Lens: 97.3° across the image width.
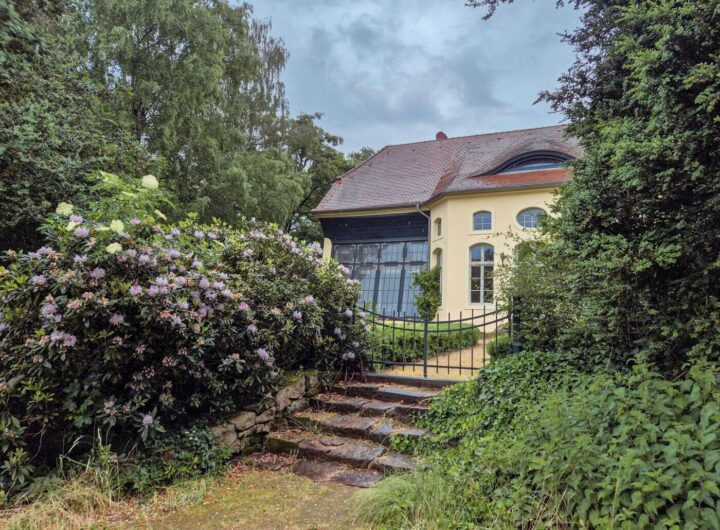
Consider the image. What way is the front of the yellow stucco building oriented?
toward the camera

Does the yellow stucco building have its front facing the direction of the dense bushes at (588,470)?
yes

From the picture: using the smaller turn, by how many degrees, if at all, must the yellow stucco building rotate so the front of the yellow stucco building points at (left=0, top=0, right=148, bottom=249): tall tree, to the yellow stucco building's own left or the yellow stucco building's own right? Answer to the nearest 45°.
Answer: approximately 45° to the yellow stucco building's own right

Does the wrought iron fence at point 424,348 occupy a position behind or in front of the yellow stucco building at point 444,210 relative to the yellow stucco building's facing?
in front

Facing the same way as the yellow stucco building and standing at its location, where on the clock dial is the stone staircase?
The stone staircase is roughly at 12 o'clock from the yellow stucco building.

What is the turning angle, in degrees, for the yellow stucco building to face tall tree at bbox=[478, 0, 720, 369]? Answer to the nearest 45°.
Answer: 0° — it already faces it

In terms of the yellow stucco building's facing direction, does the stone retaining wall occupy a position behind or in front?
in front

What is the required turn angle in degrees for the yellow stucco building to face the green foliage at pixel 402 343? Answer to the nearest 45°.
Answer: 0° — it already faces it

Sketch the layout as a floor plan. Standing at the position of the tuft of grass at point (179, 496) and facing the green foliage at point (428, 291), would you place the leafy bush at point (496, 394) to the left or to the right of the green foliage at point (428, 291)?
right

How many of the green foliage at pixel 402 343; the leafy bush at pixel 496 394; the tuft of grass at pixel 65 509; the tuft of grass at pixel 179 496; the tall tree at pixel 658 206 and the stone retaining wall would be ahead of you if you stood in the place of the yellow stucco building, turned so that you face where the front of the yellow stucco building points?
6

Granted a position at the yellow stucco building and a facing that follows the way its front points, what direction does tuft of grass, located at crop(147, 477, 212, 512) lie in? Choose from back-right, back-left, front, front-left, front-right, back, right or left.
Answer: front

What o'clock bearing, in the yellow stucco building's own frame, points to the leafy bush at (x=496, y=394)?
The leafy bush is roughly at 12 o'clock from the yellow stucco building.
